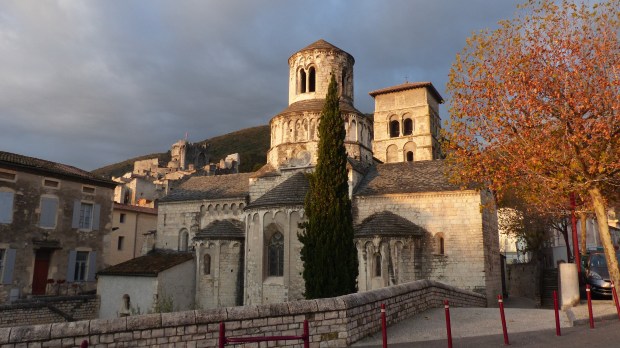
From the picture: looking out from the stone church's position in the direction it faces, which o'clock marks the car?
The car is roughly at 4 o'clock from the stone church.

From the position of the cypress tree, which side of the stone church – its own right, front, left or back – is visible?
back

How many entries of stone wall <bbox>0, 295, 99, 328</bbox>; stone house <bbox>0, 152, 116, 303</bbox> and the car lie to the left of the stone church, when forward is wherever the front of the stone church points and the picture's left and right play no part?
2

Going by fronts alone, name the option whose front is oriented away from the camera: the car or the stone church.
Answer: the stone church

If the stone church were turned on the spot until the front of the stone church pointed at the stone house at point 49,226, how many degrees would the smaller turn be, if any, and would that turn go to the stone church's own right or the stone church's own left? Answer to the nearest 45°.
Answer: approximately 90° to the stone church's own left

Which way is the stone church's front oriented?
away from the camera
